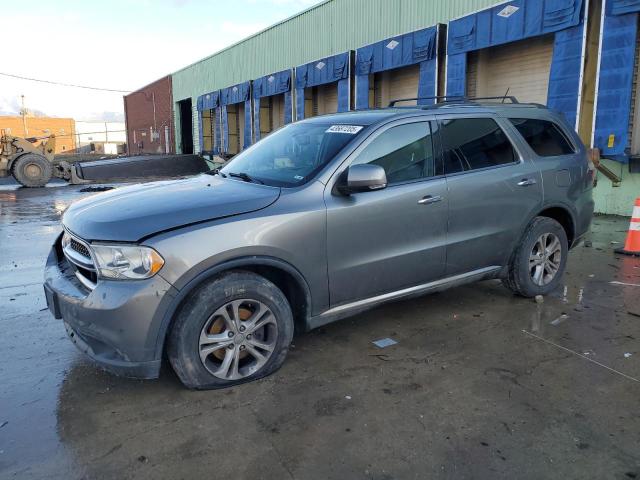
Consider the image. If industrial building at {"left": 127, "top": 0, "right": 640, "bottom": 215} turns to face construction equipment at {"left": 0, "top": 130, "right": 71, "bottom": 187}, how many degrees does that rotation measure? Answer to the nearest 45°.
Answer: approximately 45° to its right

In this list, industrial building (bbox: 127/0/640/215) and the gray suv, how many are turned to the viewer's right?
0

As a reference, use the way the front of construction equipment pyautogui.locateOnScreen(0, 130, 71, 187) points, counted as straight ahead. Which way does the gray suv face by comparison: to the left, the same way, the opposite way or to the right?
the opposite way

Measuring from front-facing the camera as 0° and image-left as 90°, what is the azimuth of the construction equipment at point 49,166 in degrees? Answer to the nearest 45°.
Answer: approximately 270°

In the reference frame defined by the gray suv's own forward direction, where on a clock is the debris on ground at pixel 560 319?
The debris on ground is roughly at 7 o'clock from the gray suv.

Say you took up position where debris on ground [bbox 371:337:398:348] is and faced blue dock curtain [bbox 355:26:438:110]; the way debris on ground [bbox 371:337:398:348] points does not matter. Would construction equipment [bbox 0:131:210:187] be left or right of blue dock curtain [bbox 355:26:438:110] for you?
left

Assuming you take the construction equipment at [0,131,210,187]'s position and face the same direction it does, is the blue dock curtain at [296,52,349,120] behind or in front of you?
in front

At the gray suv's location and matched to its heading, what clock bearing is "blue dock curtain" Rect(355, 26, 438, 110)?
The blue dock curtain is roughly at 5 o'clock from the gray suv.

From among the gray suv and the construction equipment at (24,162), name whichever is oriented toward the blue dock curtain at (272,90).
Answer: the construction equipment

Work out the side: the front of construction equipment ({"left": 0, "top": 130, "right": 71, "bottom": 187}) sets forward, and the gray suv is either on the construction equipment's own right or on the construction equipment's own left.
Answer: on the construction equipment's own right

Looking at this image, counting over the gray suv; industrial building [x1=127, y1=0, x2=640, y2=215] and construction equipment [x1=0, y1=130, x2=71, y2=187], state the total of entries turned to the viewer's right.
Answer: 1

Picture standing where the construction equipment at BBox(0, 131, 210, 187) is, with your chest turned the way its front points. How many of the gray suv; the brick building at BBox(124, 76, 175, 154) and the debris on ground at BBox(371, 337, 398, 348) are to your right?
2

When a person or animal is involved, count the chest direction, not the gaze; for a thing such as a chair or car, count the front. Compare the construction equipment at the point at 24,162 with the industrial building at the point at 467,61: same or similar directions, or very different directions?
very different directions

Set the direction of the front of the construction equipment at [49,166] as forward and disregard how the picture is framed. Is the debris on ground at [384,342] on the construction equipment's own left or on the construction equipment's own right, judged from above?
on the construction equipment's own right

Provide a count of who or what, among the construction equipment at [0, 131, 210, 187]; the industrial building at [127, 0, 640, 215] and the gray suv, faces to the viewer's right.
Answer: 1

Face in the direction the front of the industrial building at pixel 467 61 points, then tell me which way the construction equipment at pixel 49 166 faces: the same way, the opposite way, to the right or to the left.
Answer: the opposite way

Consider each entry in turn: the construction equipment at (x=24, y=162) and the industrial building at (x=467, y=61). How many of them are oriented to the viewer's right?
1

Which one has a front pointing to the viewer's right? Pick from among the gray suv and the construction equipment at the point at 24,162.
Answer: the construction equipment
